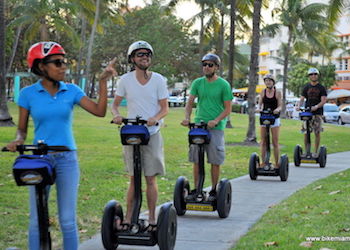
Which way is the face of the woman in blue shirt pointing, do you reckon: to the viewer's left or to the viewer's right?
to the viewer's right

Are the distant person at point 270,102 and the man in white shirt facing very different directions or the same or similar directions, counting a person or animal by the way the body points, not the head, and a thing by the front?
same or similar directions

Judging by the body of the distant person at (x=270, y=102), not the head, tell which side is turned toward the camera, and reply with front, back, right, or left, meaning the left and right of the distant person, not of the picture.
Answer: front

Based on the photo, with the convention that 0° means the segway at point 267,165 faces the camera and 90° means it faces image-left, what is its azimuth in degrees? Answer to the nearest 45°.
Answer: approximately 0°

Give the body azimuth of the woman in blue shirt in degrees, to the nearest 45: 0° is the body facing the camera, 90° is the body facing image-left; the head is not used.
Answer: approximately 0°

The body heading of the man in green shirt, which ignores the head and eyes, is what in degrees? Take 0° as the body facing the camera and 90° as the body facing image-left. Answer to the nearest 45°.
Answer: approximately 45°

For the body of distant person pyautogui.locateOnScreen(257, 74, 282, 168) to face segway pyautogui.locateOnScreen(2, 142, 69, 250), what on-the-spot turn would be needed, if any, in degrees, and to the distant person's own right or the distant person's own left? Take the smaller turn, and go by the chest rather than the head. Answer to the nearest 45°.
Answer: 0° — they already face it

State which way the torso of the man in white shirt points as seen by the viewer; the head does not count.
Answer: toward the camera

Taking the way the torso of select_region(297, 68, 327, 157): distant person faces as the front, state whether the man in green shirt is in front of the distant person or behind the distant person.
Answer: in front

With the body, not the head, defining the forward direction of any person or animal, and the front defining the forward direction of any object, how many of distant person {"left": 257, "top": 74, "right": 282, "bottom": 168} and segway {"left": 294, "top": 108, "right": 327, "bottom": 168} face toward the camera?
2

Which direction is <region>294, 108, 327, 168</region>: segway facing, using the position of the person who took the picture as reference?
facing the viewer

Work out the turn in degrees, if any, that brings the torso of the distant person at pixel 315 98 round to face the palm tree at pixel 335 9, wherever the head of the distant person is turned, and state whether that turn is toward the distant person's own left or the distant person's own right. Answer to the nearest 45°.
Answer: approximately 180°

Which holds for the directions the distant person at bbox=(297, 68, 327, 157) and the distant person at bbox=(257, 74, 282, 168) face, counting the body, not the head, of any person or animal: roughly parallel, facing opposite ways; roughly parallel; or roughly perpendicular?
roughly parallel
